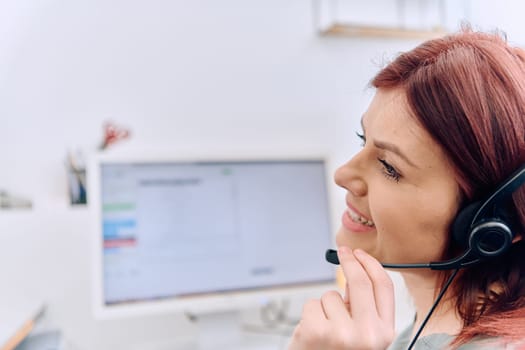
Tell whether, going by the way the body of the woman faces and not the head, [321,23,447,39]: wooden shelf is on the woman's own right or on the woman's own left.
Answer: on the woman's own right

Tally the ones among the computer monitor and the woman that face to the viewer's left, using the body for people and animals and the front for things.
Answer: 1

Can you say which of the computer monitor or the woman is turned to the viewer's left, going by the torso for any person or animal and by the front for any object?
the woman

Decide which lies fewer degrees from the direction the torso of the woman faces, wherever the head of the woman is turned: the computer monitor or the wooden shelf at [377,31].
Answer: the computer monitor

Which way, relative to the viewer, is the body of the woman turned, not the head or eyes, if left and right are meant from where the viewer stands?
facing to the left of the viewer

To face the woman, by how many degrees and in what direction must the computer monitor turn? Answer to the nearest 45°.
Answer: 0° — it already faces them

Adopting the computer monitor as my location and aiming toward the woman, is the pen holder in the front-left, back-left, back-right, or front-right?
back-right

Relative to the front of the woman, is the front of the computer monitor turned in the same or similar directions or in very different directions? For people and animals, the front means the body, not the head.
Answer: very different directions
